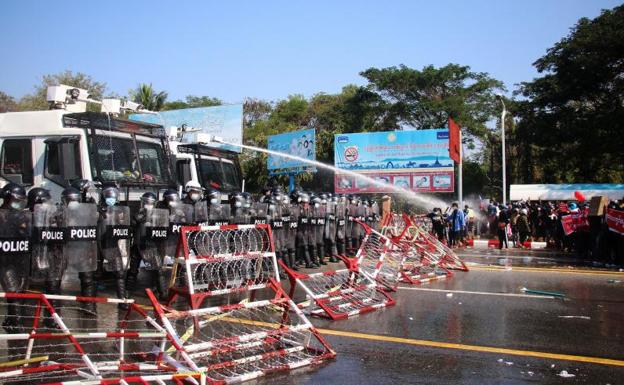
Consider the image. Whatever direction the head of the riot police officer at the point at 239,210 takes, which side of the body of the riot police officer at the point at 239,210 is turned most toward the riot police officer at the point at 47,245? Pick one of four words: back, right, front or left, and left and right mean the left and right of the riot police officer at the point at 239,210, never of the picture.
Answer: right

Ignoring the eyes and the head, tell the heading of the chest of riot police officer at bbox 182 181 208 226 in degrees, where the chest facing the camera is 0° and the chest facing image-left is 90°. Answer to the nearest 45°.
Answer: approximately 315°

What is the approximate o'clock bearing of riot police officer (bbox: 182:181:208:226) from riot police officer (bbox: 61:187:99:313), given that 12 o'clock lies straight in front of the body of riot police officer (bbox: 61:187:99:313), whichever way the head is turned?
riot police officer (bbox: 182:181:208:226) is roughly at 9 o'clock from riot police officer (bbox: 61:187:99:313).

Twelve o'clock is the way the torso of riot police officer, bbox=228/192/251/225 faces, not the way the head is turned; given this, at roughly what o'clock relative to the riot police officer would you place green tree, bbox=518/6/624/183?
The green tree is roughly at 9 o'clock from the riot police officer.

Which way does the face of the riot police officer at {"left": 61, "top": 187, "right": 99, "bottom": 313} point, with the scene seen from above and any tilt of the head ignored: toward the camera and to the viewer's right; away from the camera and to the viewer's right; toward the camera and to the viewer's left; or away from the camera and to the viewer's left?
toward the camera and to the viewer's right

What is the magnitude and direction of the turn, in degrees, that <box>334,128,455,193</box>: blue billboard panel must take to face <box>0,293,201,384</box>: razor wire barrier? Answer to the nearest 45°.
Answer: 0° — it already faces it

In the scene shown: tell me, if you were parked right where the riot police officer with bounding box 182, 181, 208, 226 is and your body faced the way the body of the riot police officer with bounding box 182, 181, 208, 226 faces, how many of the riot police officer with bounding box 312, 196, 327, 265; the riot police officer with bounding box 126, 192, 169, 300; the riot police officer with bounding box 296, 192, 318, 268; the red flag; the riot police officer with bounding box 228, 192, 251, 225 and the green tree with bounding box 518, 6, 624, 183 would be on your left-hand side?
5

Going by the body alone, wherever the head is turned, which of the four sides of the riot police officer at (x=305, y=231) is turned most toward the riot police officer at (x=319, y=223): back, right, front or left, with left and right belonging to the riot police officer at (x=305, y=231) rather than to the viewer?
left

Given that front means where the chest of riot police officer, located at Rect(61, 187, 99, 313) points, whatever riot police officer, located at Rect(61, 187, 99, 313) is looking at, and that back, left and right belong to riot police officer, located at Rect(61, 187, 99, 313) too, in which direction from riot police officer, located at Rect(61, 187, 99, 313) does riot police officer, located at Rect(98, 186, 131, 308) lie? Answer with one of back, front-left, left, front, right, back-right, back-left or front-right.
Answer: left

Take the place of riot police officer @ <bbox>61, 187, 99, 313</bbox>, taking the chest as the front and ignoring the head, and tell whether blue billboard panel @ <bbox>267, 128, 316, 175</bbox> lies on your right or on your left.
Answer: on your left

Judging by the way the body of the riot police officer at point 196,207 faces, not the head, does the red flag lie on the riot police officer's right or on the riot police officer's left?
on the riot police officer's left

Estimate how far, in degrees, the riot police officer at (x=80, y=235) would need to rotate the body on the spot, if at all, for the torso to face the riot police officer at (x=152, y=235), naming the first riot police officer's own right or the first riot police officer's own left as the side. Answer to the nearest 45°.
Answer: approximately 90° to the first riot police officer's own left
